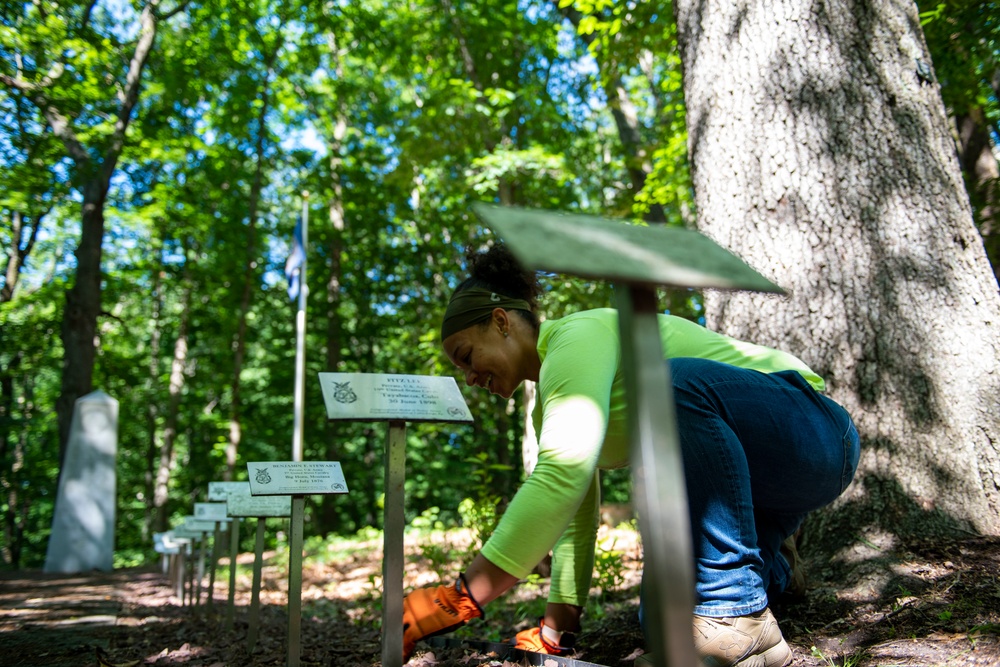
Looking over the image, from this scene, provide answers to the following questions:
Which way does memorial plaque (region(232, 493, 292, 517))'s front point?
toward the camera

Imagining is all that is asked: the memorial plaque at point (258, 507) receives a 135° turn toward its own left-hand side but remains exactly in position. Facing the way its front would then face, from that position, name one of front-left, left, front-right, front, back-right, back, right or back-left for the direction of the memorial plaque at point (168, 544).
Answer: front-left

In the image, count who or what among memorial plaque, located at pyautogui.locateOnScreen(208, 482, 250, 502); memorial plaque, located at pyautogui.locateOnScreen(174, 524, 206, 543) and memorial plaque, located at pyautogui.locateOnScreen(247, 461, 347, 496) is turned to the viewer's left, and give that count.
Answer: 0

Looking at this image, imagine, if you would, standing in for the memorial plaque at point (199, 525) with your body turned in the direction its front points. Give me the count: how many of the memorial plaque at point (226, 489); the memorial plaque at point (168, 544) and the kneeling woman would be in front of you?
2

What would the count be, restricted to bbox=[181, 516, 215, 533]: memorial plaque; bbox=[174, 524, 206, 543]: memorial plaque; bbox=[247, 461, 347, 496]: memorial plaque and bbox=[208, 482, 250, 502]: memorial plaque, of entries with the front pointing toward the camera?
4

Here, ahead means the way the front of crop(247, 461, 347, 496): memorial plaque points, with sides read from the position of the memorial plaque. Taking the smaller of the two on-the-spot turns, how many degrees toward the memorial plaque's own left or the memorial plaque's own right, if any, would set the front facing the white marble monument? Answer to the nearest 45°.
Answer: approximately 180°

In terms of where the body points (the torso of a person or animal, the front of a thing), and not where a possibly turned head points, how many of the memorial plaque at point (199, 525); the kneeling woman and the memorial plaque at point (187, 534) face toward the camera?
2

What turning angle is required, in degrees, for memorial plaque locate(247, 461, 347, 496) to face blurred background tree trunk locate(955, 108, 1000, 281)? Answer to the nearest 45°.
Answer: approximately 135° to its left

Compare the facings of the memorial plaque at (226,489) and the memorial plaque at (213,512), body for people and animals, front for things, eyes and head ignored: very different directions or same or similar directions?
same or similar directions

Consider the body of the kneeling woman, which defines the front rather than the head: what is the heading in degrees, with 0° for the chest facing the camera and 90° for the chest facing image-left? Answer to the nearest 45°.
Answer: approximately 90°

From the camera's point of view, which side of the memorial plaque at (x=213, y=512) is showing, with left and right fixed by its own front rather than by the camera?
front

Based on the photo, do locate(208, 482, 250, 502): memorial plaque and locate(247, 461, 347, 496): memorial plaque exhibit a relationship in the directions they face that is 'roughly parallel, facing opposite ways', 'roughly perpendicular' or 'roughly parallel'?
roughly parallel

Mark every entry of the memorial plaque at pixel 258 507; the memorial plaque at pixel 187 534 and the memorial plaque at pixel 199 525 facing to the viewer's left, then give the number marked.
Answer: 0

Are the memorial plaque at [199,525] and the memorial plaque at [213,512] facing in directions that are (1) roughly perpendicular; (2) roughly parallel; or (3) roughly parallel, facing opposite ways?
roughly parallel

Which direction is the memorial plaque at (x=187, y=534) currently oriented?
toward the camera
